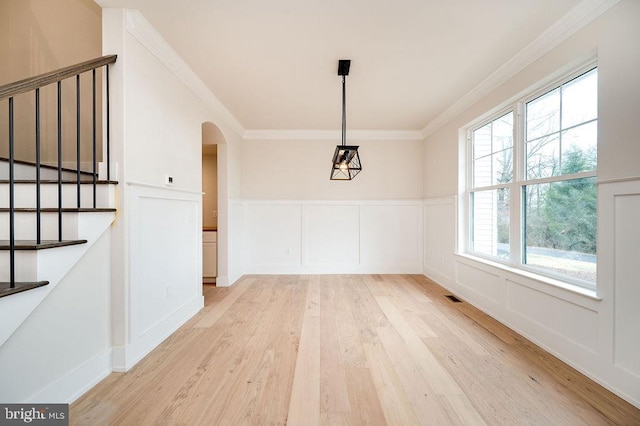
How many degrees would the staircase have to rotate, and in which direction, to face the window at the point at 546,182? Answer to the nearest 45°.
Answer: approximately 90° to its left

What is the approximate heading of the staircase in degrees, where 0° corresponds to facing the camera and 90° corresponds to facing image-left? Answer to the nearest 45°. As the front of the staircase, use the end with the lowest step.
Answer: approximately 45°
